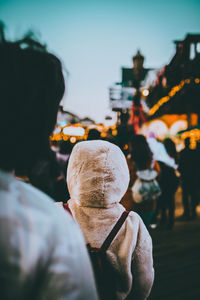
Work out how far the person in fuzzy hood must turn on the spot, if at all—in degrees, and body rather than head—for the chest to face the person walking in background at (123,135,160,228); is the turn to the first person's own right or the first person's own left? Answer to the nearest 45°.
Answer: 0° — they already face them

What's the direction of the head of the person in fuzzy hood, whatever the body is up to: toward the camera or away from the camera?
away from the camera

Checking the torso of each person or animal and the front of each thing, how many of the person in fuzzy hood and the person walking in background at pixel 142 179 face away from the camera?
2

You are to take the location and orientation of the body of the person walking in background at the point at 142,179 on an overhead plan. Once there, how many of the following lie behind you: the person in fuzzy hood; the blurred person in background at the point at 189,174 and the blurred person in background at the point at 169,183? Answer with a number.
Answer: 1

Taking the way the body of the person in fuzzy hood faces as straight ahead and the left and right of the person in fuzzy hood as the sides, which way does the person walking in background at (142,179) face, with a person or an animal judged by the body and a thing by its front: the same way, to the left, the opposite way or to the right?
the same way

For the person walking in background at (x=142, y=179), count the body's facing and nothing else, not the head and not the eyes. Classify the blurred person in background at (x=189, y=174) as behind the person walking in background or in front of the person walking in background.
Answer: in front

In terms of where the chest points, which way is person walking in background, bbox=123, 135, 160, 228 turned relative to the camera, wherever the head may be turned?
away from the camera

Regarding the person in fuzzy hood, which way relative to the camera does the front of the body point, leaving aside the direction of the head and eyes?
away from the camera

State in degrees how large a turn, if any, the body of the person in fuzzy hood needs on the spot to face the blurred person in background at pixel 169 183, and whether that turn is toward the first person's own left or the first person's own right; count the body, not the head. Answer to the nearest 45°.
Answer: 0° — they already face them

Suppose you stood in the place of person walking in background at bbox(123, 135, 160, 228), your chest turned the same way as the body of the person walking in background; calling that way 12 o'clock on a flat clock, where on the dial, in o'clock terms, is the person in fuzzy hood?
The person in fuzzy hood is roughly at 6 o'clock from the person walking in background.
